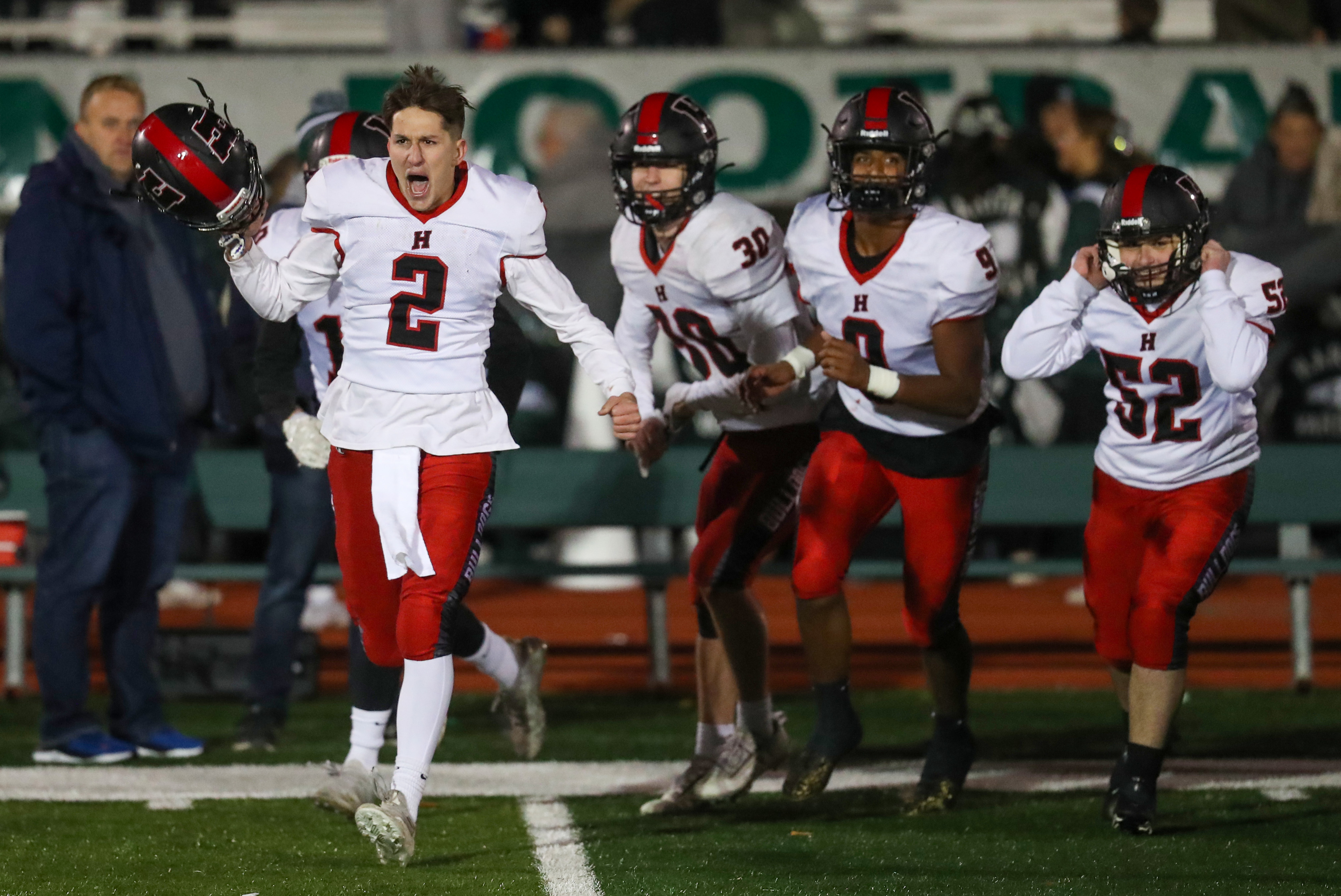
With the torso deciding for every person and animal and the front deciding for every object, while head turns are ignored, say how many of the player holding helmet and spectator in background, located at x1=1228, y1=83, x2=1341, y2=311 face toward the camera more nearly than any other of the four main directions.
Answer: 2

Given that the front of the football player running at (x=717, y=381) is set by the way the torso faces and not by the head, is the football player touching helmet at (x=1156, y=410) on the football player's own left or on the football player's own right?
on the football player's own left

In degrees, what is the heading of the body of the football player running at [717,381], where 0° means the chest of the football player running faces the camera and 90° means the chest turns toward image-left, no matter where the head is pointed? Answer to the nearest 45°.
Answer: approximately 45°

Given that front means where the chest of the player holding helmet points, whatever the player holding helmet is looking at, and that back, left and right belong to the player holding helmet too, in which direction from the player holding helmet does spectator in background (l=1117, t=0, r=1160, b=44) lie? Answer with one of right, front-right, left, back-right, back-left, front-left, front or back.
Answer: back-left

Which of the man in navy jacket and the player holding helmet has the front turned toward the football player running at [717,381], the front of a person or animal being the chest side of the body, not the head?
the man in navy jacket

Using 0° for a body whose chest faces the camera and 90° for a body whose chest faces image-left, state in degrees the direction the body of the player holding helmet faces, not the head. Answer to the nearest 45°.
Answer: approximately 0°

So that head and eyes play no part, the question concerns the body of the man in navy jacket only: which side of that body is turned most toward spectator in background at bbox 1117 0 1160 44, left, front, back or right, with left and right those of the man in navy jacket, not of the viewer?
left

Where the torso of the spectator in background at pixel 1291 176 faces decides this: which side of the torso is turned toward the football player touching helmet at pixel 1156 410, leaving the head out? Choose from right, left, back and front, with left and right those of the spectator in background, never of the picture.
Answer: front
